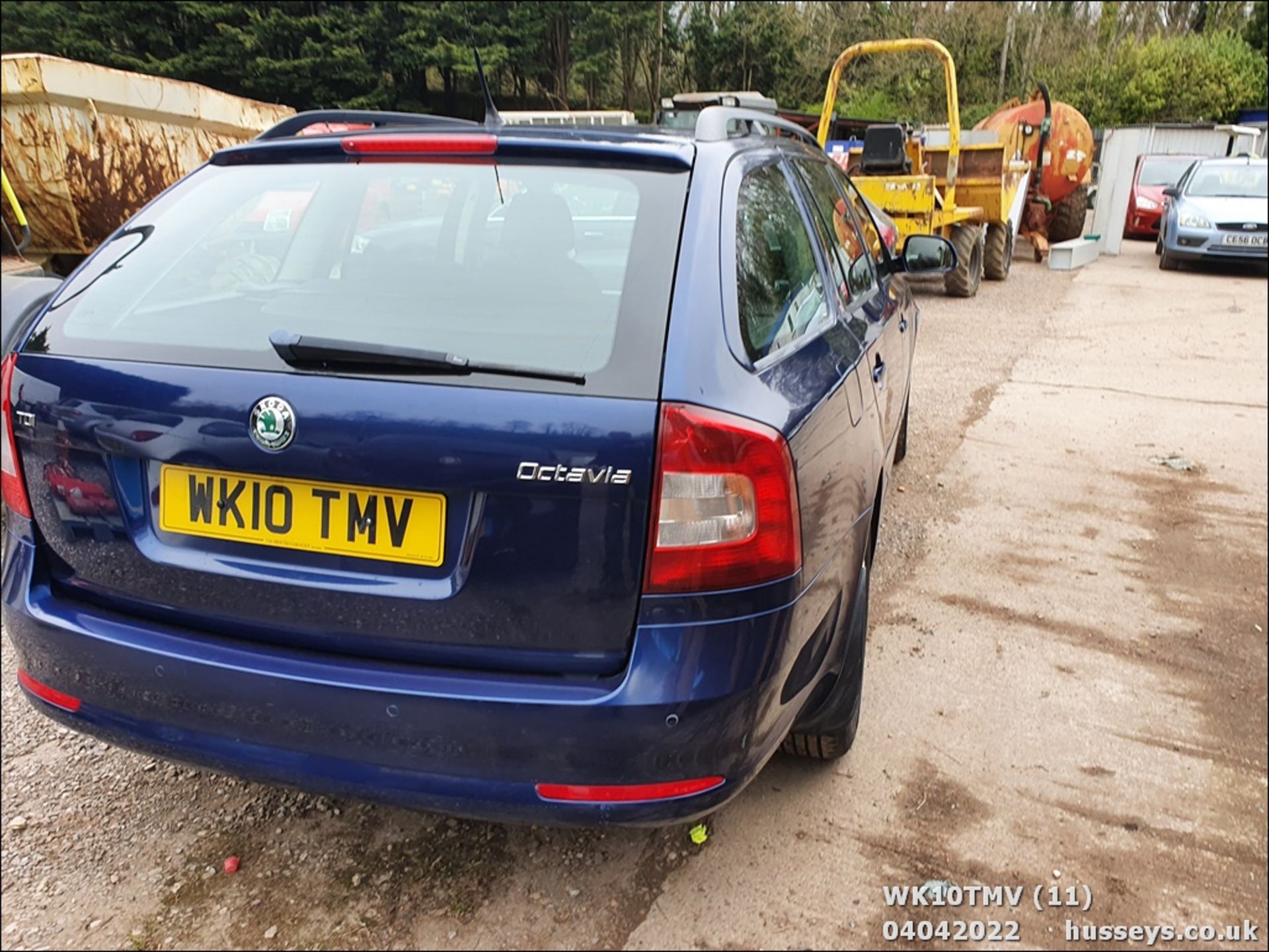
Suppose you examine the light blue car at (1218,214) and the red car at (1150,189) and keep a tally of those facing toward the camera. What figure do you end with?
2

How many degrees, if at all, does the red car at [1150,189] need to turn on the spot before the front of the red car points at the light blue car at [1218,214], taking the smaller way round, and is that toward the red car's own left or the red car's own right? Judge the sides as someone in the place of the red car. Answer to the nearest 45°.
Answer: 0° — it already faces it

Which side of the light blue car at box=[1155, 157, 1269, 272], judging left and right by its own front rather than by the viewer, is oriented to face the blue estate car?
front

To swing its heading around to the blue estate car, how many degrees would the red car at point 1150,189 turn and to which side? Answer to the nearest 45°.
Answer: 0° — it already faces it

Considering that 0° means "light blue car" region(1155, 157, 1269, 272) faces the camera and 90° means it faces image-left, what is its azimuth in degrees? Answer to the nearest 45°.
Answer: approximately 0°

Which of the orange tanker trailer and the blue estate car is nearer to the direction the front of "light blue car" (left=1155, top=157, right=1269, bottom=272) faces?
the blue estate car

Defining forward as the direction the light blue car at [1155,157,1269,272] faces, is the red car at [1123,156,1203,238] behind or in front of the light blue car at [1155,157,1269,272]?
behind

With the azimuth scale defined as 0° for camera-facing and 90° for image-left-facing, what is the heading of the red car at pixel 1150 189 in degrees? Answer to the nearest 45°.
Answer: approximately 0°
